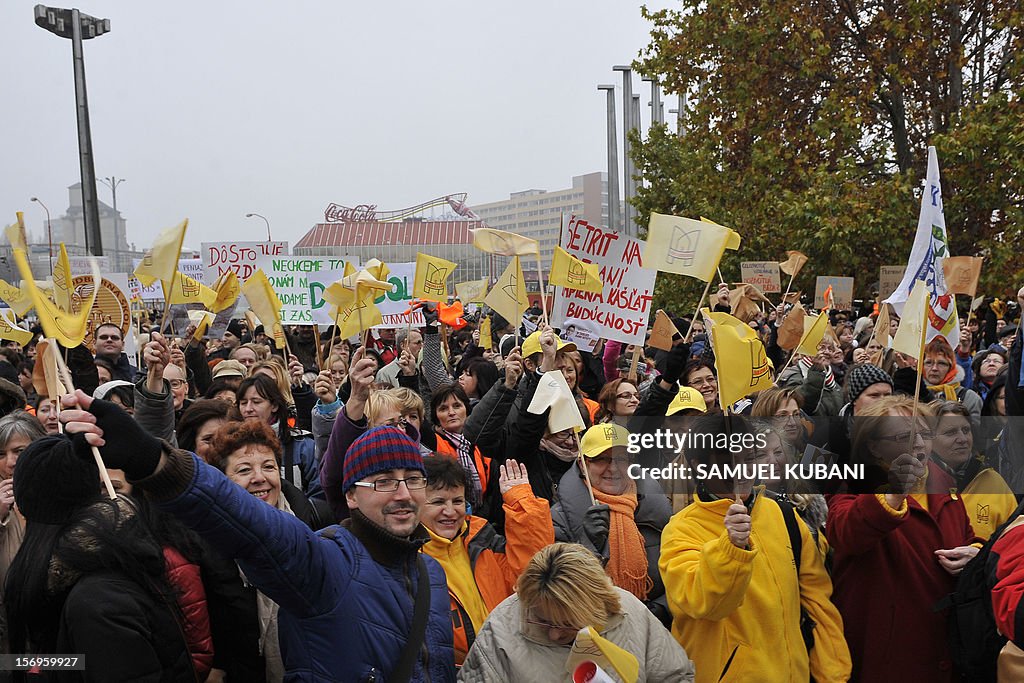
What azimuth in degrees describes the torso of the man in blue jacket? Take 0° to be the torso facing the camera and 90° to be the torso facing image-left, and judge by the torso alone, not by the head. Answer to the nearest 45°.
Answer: approximately 315°

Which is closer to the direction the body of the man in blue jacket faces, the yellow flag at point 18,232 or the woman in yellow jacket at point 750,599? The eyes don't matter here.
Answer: the woman in yellow jacket

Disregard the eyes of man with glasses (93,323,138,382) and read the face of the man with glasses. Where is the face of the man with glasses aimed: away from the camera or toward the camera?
toward the camera

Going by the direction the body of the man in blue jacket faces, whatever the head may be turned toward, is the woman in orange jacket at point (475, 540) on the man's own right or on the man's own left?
on the man's own left

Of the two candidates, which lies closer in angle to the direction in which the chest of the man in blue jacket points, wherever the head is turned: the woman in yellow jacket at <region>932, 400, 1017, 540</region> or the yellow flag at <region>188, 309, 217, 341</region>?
the woman in yellow jacket

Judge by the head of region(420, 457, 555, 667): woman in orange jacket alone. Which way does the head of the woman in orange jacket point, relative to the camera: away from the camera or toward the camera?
toward the camera

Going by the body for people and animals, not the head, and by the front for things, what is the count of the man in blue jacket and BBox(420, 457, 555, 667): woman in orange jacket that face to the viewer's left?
0

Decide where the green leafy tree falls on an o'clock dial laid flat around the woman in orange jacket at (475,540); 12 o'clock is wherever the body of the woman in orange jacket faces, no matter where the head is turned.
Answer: The green leafy tree is roughly at 7 o'clock from the woman in orange jacket.

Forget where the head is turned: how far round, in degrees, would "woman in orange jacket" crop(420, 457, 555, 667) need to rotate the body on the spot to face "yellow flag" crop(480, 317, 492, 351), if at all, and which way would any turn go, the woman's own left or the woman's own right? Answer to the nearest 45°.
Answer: approximately 180°

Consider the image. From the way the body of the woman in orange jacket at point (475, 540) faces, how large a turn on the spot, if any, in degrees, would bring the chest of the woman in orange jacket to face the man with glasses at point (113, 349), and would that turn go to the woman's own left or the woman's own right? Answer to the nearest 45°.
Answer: approximately 135° to the woman's own right

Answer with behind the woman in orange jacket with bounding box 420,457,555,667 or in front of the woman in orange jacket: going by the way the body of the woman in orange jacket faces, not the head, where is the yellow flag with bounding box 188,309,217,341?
behind

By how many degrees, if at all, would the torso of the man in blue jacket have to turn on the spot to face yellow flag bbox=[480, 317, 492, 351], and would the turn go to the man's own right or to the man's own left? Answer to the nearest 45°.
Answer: approximately 135° to the man's own left

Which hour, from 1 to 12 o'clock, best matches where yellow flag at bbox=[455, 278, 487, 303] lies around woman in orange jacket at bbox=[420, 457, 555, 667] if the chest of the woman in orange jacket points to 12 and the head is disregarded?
The yellow flag is roughly at 6 o'clock from the woman in orange jacket.

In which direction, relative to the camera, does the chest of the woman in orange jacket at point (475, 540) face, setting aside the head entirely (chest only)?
toward the camera
